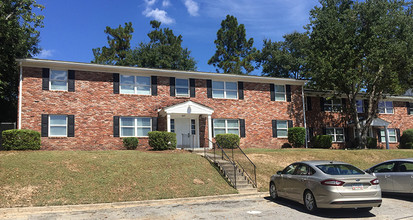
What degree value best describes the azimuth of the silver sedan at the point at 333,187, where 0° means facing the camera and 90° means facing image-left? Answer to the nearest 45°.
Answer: approximately 135°

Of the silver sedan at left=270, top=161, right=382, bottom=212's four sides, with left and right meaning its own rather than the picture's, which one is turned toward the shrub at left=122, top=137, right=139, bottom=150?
front

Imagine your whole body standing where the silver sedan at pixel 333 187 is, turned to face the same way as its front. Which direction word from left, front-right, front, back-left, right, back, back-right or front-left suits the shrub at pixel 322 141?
front-right

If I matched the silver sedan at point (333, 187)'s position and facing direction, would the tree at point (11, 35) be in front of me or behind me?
in front

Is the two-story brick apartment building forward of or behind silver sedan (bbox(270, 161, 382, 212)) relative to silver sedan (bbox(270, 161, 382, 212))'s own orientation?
forward

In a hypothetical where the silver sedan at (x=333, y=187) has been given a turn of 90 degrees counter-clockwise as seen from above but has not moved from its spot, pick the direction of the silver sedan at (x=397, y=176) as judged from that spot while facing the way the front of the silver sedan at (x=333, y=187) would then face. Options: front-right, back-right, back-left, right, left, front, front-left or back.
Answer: back

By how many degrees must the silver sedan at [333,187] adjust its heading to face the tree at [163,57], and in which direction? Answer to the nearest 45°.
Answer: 0° — it already faces it

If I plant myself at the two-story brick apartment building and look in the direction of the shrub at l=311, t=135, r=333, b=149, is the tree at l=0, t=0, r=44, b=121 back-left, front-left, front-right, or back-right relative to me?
back-left

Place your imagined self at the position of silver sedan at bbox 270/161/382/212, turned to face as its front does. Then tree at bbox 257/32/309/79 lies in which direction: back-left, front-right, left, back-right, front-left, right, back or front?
front-right

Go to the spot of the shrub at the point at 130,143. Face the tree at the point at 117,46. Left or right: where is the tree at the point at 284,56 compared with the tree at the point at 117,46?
right

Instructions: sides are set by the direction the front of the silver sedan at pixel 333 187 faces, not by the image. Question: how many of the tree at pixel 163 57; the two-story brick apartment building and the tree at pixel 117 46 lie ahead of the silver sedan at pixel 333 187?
3

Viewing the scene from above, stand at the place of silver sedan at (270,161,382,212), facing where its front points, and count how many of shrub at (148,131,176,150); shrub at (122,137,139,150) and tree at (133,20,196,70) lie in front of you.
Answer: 3

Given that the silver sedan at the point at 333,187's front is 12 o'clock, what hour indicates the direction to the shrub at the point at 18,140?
The shrub is roughly at 11 o'clock from the silver sedan.

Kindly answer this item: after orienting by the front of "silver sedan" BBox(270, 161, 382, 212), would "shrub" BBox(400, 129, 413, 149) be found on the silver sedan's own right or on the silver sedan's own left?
on the silver sedan's own right

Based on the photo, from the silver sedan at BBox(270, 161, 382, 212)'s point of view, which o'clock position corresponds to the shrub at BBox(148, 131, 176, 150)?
The shrub is roughly at 12 o'clock from the silver sedan.
